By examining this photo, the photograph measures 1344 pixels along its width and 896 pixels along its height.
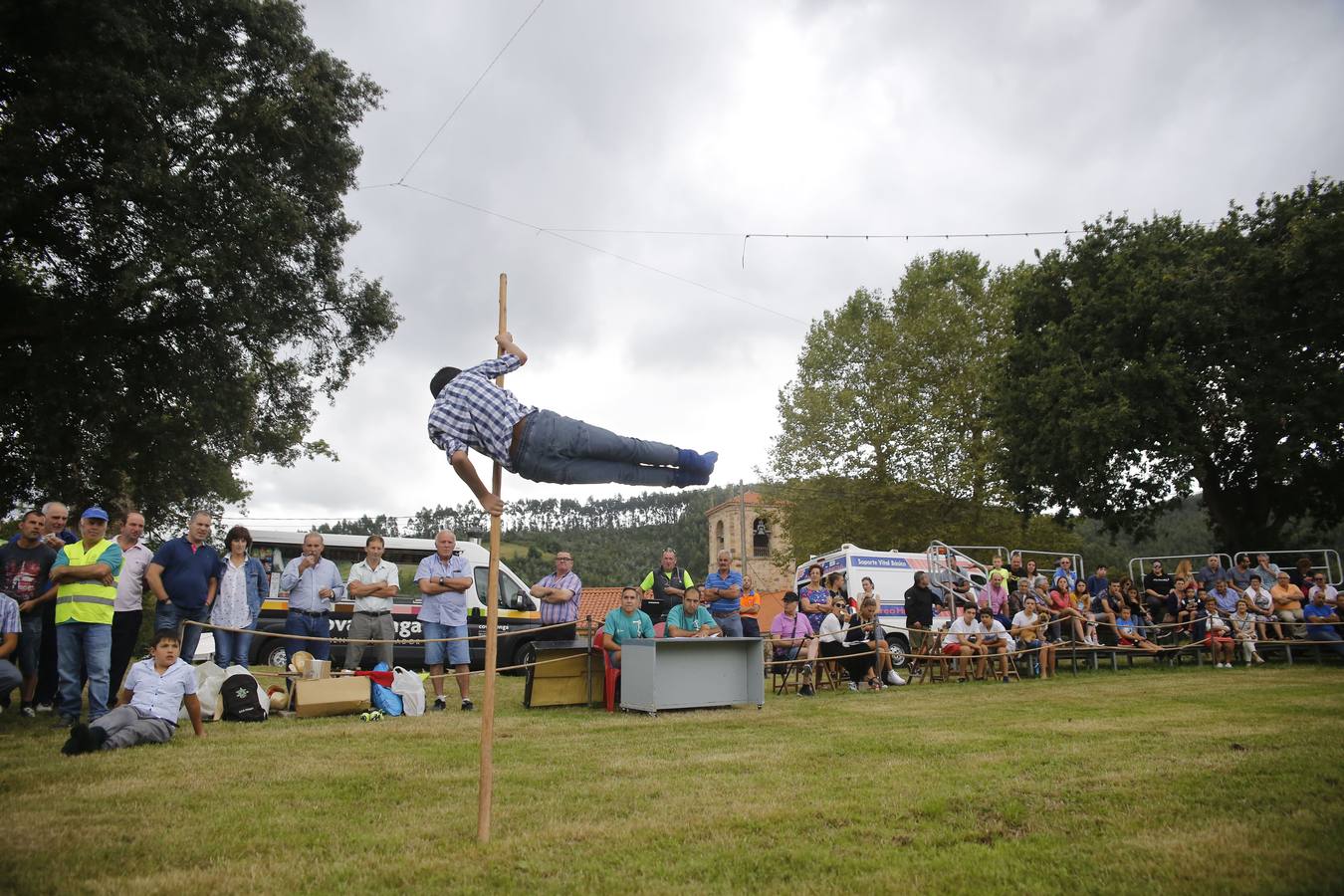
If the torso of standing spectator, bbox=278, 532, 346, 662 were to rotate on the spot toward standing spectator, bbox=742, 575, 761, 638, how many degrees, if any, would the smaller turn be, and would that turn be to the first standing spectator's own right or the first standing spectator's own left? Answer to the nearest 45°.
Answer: approximately 90° to the first standing spectator's own left

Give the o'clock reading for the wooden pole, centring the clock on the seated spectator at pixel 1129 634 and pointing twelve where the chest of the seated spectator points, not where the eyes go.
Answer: The wooden pole is roughly at 2 o'clock from the seated spectator.
